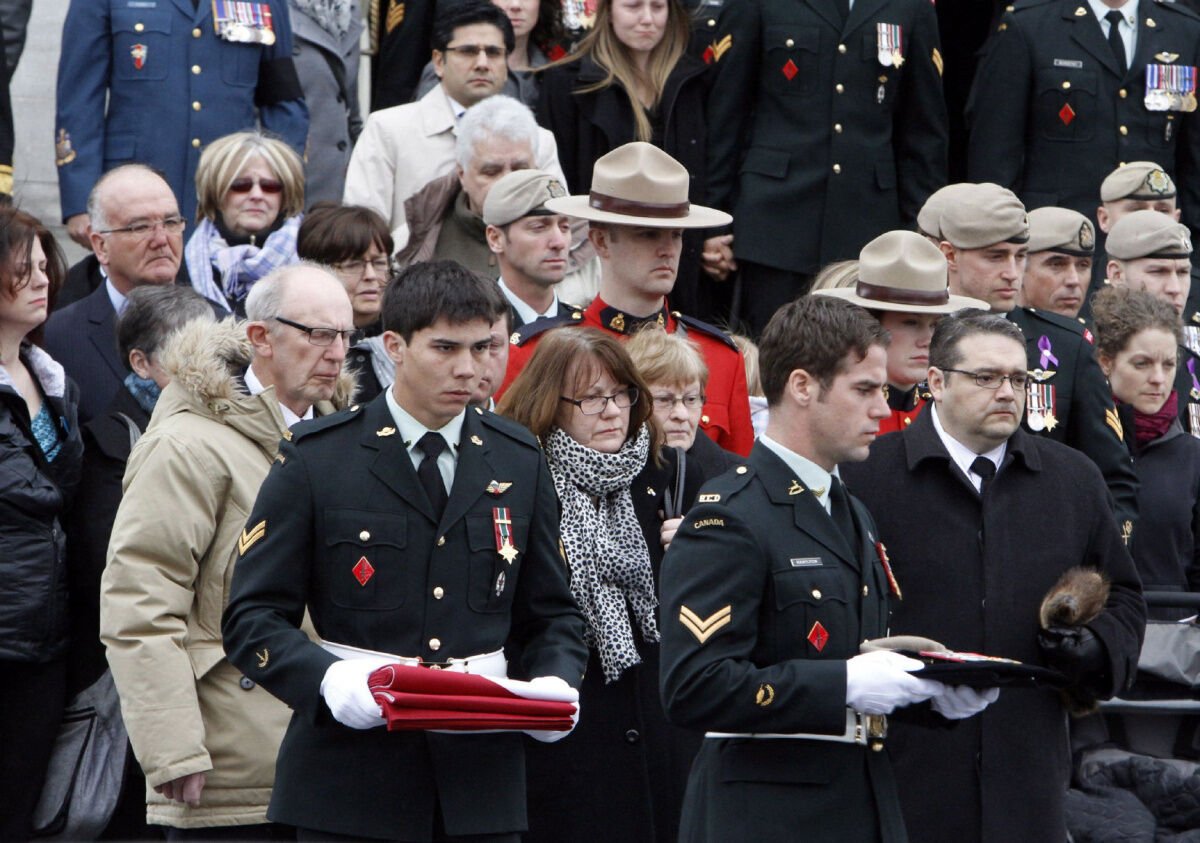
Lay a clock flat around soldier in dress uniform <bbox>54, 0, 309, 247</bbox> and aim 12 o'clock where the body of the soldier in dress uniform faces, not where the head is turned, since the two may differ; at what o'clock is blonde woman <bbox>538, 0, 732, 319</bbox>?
The blonde woman is roughly at 9 o'clock from the soldier in dress uniform.

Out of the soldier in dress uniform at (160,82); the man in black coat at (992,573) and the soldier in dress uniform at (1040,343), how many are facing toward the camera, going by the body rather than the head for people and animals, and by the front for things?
3

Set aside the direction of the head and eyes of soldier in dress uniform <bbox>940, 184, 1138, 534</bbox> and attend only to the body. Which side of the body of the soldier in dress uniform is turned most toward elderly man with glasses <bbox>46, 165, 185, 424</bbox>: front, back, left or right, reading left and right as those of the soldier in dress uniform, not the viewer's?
right

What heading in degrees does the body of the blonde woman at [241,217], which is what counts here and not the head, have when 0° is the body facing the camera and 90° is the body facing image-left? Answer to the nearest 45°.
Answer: approximately 0°

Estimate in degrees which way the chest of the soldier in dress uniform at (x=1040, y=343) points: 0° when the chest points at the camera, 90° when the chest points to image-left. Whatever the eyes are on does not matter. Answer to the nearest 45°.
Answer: approximately 0°

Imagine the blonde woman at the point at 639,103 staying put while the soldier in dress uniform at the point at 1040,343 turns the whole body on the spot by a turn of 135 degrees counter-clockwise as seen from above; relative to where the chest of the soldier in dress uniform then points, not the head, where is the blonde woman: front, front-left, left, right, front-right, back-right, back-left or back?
left
